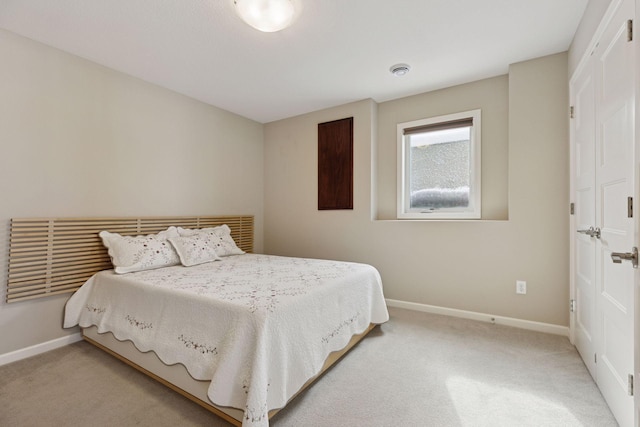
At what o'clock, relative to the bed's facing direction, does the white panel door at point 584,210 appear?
The white panel door is roughly at 11 o'clock from the bed.

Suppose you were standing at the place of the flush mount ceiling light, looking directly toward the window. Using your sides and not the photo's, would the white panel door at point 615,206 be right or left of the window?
right

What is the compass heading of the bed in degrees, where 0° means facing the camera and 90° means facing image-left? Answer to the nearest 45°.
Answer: approximately 315°
